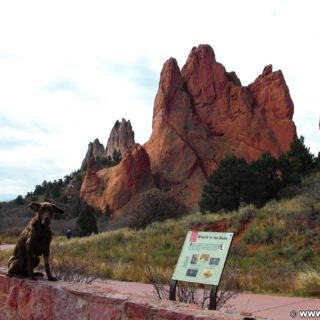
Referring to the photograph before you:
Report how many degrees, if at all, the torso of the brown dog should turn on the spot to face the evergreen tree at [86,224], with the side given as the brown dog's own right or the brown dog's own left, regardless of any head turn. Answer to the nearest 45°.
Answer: approximately 135° to the brown dog's own left

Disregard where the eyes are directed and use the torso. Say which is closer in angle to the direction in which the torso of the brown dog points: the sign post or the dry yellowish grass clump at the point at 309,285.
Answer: the sign post

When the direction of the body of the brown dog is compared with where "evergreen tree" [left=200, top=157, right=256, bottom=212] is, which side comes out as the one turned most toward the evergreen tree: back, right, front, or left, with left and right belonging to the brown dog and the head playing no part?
left

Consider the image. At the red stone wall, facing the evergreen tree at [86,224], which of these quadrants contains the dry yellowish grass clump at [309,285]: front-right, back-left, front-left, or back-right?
front-right

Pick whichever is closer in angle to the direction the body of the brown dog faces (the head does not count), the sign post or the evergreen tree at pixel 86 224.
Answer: the sign post

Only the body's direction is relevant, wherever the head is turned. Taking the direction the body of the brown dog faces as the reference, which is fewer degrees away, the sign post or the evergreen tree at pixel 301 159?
the sign post

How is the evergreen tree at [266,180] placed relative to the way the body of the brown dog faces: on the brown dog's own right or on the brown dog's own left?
on the brown dog's own left

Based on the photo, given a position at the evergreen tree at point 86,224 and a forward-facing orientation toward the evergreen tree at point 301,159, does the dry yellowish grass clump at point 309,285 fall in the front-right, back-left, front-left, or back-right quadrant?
front-right

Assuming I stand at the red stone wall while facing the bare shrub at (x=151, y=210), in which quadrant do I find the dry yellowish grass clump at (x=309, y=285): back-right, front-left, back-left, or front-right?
front-right

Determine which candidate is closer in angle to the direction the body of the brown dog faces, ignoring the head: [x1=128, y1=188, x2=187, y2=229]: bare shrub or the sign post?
the sign post

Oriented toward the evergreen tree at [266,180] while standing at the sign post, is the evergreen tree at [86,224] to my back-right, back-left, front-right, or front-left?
front-left

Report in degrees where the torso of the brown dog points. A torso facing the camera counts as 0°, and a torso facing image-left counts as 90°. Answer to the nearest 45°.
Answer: approximately 315°

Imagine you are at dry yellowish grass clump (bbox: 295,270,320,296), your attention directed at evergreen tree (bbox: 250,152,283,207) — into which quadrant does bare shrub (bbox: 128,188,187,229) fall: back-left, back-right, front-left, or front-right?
front-left

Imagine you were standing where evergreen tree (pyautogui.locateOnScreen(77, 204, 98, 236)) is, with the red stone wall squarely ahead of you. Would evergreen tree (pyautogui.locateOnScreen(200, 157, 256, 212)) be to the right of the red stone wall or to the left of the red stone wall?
left

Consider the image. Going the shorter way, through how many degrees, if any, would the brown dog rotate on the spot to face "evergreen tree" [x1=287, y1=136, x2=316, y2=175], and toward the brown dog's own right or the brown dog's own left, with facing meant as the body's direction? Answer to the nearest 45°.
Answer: approximately 90° to the brown dog's own left

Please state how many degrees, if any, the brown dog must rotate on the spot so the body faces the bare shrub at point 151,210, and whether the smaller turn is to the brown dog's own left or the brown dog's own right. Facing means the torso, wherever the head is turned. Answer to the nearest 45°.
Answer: approximately 135° to the brown dog's own left
